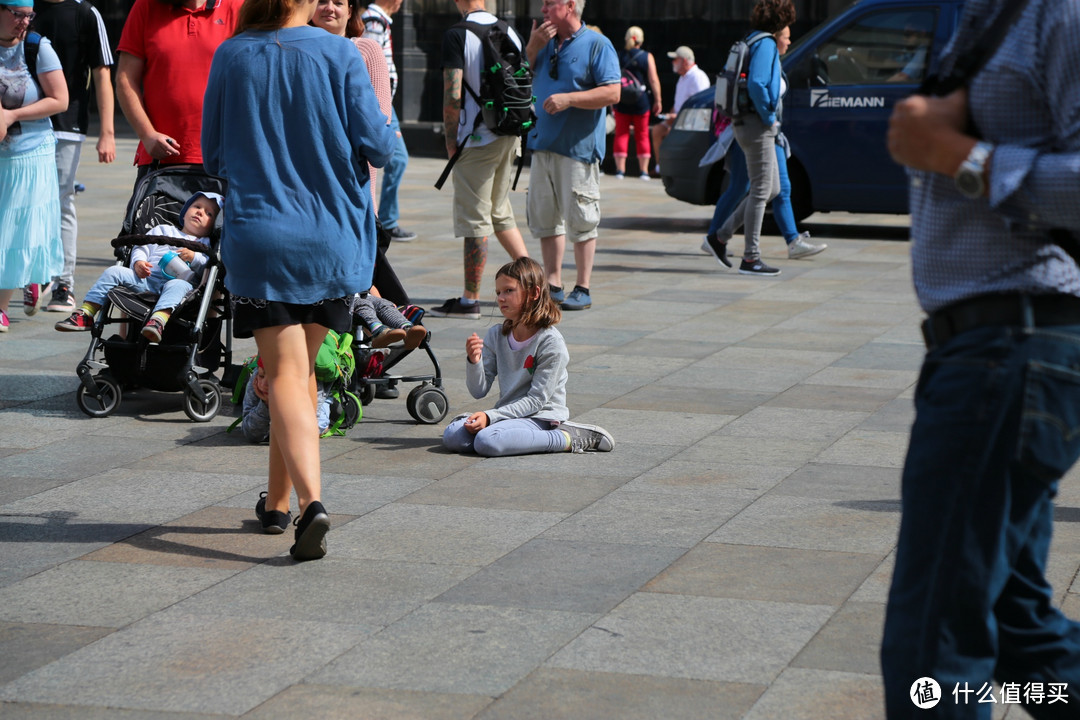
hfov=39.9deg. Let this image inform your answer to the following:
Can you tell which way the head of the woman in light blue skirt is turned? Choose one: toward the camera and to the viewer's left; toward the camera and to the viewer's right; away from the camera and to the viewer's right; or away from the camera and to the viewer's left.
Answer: toward the camera and to the viewer's right

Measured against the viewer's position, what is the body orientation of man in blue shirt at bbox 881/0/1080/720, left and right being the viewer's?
facing to the left of the viewer

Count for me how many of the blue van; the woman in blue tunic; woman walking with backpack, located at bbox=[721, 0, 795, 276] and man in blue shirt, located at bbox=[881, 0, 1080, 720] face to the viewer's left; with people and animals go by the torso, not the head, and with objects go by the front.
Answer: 2

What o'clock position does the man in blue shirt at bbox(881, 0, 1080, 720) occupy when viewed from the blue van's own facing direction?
The man in blue shirt is roughly at 9 o'clock from the blue van.

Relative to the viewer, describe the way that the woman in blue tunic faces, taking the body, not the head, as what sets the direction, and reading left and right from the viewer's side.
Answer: facing away from the viewer

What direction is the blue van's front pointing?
to the viewer's left

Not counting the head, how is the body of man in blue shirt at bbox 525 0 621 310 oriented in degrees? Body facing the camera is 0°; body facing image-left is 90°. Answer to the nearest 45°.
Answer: approximately 45°

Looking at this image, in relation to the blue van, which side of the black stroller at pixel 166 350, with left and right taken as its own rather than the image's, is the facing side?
back

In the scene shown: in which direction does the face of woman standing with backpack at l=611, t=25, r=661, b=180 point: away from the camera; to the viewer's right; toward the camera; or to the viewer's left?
away from the camera
